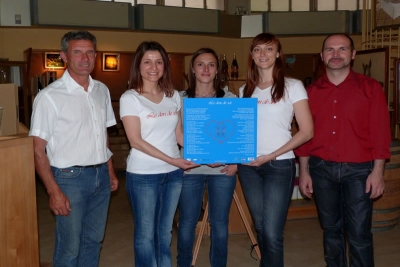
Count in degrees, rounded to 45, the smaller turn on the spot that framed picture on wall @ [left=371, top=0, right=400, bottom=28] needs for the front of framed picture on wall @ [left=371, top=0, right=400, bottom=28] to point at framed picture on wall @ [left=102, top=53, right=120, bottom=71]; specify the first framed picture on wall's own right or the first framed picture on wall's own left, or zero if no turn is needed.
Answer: approximately 135° to the first framed picture on wall's own right

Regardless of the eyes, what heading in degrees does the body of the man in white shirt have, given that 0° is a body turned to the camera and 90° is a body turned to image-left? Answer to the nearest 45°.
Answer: approximately 315°

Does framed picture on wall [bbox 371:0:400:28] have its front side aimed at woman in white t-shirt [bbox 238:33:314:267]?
yes

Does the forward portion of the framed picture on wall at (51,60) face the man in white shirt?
yes

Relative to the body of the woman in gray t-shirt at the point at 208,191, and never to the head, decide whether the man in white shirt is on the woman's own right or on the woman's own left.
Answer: on the woman's own right

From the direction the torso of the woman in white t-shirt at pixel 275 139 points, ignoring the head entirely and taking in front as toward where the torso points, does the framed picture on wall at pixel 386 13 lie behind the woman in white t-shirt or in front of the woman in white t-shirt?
behind

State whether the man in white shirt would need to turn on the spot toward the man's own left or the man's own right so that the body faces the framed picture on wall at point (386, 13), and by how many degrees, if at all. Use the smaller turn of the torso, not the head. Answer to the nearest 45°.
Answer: approximately 90° to the man's own left

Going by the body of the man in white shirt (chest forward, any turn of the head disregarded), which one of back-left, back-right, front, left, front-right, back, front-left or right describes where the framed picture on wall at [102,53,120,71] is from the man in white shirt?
back-left

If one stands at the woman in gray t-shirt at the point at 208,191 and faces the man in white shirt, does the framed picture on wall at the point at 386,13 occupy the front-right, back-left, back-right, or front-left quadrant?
back-right

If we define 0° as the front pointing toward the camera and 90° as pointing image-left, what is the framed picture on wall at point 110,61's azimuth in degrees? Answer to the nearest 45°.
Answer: approximately 0°

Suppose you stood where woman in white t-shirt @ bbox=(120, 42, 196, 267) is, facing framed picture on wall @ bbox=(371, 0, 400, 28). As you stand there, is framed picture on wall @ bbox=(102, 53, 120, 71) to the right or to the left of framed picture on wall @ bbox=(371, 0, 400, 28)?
left
